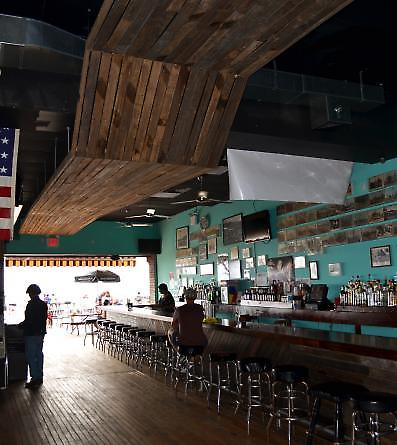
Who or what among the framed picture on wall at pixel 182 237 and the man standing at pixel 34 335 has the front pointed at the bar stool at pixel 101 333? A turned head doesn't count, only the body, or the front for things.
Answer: the framed picture on wall

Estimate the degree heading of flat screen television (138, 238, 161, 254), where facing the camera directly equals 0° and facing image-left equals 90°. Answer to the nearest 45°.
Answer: approximately 0°

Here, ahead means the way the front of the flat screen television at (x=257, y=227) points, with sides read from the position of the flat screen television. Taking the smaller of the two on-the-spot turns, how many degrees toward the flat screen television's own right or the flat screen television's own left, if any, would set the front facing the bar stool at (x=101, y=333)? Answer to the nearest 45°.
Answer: approximately 90° to the flat screen television's own right

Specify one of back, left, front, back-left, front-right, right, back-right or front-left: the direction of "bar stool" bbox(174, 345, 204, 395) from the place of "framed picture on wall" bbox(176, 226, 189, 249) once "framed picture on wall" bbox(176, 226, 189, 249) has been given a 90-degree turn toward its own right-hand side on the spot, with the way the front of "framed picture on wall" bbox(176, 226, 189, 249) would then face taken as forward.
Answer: back-left

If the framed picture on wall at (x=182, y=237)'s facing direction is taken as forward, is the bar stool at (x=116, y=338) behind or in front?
in front

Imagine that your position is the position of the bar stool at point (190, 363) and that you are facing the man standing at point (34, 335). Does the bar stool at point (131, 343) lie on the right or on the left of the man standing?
right

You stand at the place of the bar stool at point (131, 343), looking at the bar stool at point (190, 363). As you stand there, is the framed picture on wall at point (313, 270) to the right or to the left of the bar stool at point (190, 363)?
left

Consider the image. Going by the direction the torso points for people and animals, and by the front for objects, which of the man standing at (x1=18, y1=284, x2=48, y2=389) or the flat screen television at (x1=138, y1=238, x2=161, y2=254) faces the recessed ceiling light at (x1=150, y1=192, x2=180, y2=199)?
the flat screen television

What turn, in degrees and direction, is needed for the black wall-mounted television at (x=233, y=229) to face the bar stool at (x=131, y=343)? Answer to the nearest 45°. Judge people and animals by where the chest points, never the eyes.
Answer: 0° — it already faces it

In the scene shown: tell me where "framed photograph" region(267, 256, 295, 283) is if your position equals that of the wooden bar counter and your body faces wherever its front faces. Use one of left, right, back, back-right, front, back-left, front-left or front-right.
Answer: back-right

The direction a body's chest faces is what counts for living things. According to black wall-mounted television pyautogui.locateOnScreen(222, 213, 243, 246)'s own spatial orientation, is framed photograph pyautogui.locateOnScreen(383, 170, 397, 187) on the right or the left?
on its left

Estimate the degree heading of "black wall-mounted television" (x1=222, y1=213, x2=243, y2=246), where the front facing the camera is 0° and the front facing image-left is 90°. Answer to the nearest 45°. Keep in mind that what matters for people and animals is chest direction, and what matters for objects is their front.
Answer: approximately 45°

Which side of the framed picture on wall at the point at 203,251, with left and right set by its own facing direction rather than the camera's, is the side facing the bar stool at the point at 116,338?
front
